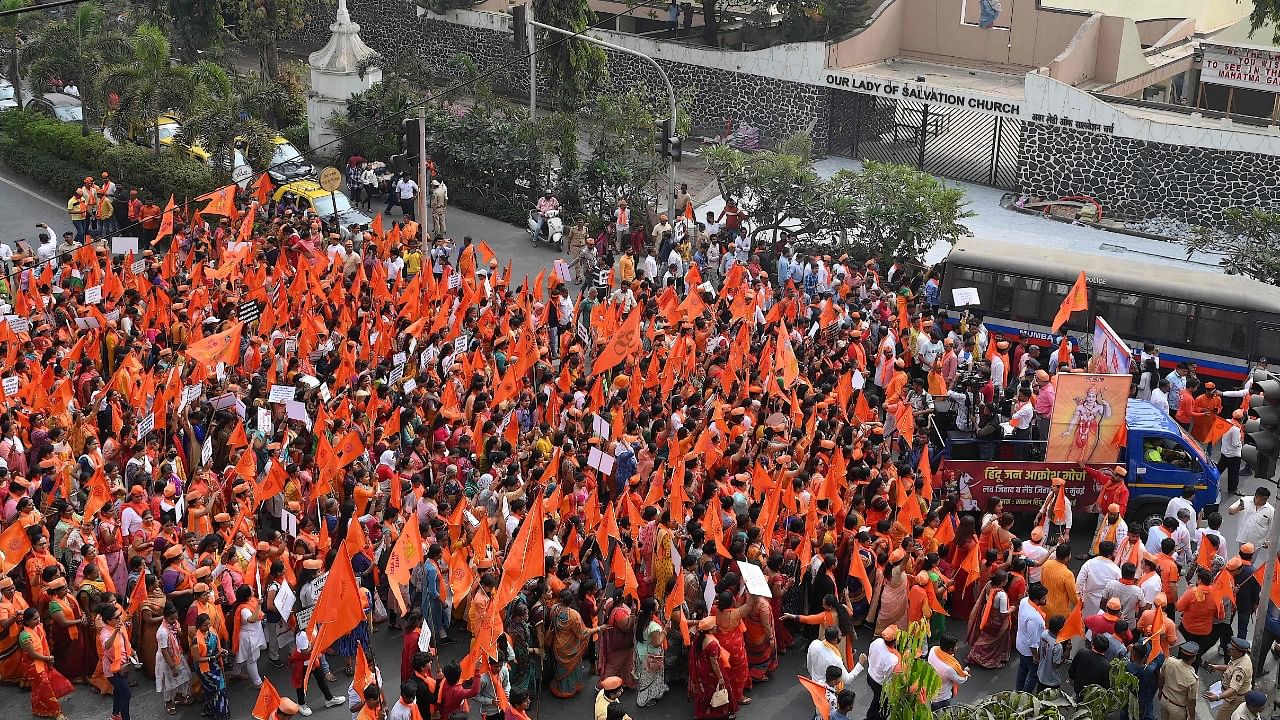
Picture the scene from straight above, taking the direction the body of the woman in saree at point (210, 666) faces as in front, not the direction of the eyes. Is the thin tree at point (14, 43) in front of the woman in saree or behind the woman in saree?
behind

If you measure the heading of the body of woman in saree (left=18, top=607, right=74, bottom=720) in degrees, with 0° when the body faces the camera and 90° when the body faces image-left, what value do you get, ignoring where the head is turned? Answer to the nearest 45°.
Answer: approximately 315°

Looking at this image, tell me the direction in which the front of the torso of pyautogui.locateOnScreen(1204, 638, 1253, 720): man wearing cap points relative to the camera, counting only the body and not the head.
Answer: to the viewer's left

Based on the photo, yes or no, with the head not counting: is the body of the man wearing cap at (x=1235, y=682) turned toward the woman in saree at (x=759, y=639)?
yes

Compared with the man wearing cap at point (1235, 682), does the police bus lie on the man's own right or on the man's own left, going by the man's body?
on the man's own right

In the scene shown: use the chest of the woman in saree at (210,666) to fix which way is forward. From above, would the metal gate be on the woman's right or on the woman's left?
on the woman's left

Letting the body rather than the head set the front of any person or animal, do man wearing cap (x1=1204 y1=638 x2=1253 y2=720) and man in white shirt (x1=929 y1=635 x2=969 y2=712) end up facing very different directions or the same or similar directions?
very different directions
